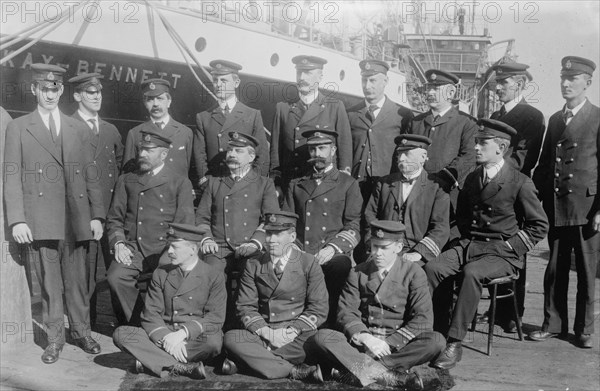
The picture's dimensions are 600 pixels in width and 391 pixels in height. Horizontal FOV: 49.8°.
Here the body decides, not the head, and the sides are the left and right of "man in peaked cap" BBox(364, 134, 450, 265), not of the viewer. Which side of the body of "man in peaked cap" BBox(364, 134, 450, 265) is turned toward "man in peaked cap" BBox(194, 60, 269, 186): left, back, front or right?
right

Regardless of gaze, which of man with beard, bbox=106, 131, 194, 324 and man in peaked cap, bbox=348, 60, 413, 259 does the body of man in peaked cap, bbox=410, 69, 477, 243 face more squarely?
the man with beard

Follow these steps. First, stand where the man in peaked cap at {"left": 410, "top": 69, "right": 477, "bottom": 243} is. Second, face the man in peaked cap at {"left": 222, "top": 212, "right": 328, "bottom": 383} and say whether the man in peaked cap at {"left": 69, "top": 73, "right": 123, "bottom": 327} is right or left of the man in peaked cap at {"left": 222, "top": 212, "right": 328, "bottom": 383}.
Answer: right

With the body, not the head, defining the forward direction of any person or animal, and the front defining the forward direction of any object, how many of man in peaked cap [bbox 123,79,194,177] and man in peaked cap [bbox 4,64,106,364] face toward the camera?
2

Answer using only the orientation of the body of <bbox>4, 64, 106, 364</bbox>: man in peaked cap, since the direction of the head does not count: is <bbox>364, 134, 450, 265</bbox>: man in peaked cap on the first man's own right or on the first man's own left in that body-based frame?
on the first man's own left

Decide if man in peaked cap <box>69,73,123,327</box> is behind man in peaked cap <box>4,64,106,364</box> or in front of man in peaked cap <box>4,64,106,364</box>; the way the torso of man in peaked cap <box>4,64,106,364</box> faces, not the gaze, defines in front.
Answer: behind

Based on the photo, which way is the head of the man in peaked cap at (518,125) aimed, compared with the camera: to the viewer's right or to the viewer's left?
to the viewer's left
